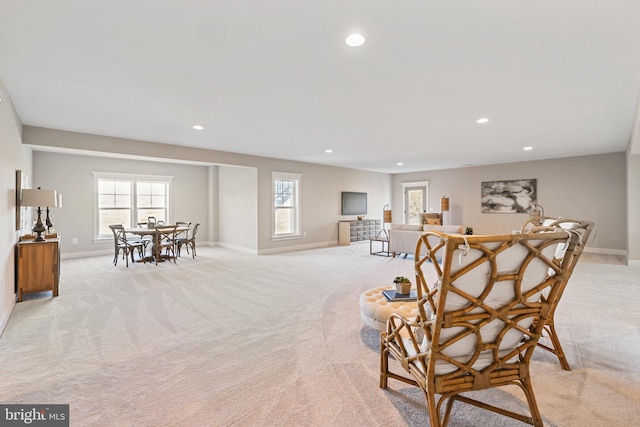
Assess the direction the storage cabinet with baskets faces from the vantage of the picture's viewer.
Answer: facing the viewer and to the right of the viewer

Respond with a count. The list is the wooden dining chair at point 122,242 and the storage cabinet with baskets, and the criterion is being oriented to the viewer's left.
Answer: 0

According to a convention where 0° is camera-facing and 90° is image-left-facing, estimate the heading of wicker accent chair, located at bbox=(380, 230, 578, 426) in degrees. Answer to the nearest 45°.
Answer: approximately 135°

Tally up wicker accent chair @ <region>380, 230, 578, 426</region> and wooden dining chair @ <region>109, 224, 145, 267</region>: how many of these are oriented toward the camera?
0

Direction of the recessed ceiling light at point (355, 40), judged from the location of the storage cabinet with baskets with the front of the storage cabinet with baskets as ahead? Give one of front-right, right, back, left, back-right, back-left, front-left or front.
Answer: front-right

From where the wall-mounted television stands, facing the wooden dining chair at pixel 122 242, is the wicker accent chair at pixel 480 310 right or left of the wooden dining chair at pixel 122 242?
left

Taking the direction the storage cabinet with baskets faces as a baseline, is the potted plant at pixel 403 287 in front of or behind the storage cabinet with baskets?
in front

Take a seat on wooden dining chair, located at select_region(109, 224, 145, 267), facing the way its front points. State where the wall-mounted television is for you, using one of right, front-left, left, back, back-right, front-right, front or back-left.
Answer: front-right

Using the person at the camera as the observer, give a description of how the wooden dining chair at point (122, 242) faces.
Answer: facing away from the viewer and to the right of the viewer

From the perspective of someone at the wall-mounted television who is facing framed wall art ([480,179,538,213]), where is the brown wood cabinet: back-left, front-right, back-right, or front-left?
back-right

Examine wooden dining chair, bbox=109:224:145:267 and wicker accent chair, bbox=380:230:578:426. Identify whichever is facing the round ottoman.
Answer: the wicker accent chair
